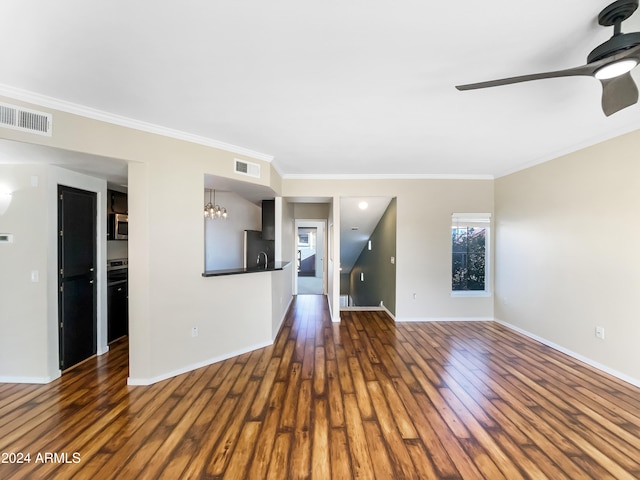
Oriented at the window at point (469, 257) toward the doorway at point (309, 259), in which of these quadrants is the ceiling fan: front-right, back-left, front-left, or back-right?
back-left

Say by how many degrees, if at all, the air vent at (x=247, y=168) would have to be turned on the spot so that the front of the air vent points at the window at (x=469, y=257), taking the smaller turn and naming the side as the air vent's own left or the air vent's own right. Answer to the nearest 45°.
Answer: approximately 45° to the air vent's own left

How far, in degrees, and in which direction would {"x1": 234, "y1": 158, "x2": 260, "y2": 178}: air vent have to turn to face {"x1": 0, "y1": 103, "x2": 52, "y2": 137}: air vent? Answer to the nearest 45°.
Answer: approximately 90° to its right

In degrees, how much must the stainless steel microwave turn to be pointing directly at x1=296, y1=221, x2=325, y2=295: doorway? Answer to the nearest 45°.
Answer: approximately 90° to its left

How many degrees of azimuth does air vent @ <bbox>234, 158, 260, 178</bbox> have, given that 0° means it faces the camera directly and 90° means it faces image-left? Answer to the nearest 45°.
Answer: approximately 315°

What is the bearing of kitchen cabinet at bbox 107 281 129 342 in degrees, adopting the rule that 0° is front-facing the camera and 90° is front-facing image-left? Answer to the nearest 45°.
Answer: approximately 315°

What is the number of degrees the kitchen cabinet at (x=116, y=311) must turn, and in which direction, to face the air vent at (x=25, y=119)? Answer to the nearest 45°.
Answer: approximately 45° to its right

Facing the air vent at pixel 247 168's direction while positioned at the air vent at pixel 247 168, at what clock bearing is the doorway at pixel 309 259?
The doorway is roughly at 8 o'clock from the air vent.
